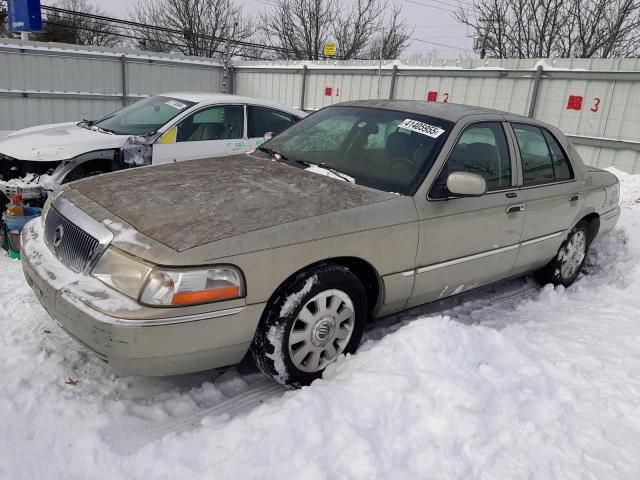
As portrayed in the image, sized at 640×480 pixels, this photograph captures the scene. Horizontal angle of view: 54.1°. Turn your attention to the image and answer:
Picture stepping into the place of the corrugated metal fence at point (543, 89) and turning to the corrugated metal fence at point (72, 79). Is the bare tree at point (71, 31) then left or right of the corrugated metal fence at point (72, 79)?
right

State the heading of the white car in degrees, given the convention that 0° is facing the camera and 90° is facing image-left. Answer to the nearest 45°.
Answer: approximately 45°

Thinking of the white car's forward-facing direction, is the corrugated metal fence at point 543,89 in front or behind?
behind
